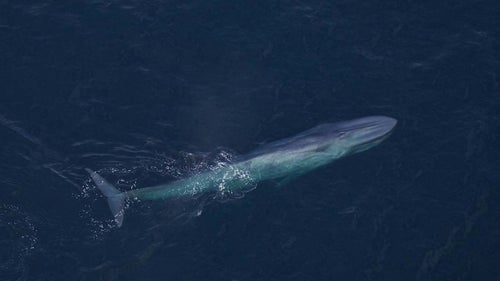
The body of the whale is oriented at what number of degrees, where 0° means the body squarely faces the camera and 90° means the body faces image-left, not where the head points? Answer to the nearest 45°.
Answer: approximately 270°
